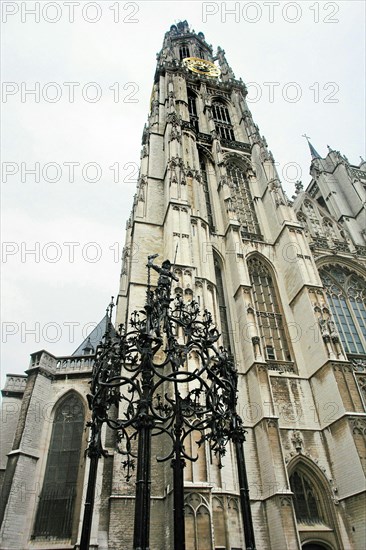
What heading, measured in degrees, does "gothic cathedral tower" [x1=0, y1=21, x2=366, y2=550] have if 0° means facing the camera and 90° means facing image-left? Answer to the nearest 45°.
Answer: approximately 315°

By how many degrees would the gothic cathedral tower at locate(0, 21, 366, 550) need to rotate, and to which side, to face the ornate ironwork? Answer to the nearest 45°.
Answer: approximately 45° to its right
